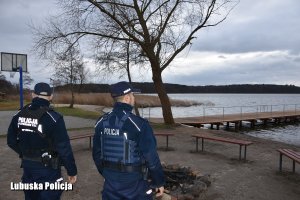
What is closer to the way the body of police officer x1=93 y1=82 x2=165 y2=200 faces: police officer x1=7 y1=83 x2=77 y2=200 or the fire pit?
the fire pit

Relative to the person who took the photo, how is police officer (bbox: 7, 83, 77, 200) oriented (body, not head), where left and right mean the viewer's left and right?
facing away from the viewer and to the right of the viewer

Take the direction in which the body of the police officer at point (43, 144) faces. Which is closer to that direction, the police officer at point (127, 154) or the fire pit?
the fire pit

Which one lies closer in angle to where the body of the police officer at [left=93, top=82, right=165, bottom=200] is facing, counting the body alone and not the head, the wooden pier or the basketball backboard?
the wooden pier

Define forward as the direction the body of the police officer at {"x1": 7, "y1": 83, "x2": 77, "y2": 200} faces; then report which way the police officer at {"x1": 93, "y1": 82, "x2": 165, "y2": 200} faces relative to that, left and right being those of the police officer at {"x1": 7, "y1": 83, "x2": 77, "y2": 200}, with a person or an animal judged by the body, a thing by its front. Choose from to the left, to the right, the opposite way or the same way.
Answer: the same way

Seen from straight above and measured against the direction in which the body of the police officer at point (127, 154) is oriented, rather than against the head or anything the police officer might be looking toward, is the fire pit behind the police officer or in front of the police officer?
in front

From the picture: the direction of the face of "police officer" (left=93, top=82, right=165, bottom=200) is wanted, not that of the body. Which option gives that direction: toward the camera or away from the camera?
away from the camera

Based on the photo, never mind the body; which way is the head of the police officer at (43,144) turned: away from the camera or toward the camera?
away from the camera

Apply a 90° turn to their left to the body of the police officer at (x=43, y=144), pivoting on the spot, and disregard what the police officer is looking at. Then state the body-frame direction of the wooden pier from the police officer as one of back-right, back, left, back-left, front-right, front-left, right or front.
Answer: right

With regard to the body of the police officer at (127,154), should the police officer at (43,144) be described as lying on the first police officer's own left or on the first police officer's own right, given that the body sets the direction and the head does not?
on the first police officer's own left

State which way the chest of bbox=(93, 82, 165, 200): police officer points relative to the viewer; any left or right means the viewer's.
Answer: facing away from the viewer and to the right of the viewer

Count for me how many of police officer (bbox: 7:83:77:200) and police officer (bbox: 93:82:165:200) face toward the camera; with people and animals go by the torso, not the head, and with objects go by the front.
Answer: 0

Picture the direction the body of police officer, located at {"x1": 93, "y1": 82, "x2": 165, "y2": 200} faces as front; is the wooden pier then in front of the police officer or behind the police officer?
in front

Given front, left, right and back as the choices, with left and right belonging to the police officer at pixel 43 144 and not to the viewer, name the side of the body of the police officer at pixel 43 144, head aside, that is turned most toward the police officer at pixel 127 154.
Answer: right

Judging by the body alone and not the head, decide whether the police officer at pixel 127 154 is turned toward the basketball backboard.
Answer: no

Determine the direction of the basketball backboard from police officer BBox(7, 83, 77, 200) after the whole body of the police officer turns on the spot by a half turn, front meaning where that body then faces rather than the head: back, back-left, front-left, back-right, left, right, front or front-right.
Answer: back-right
